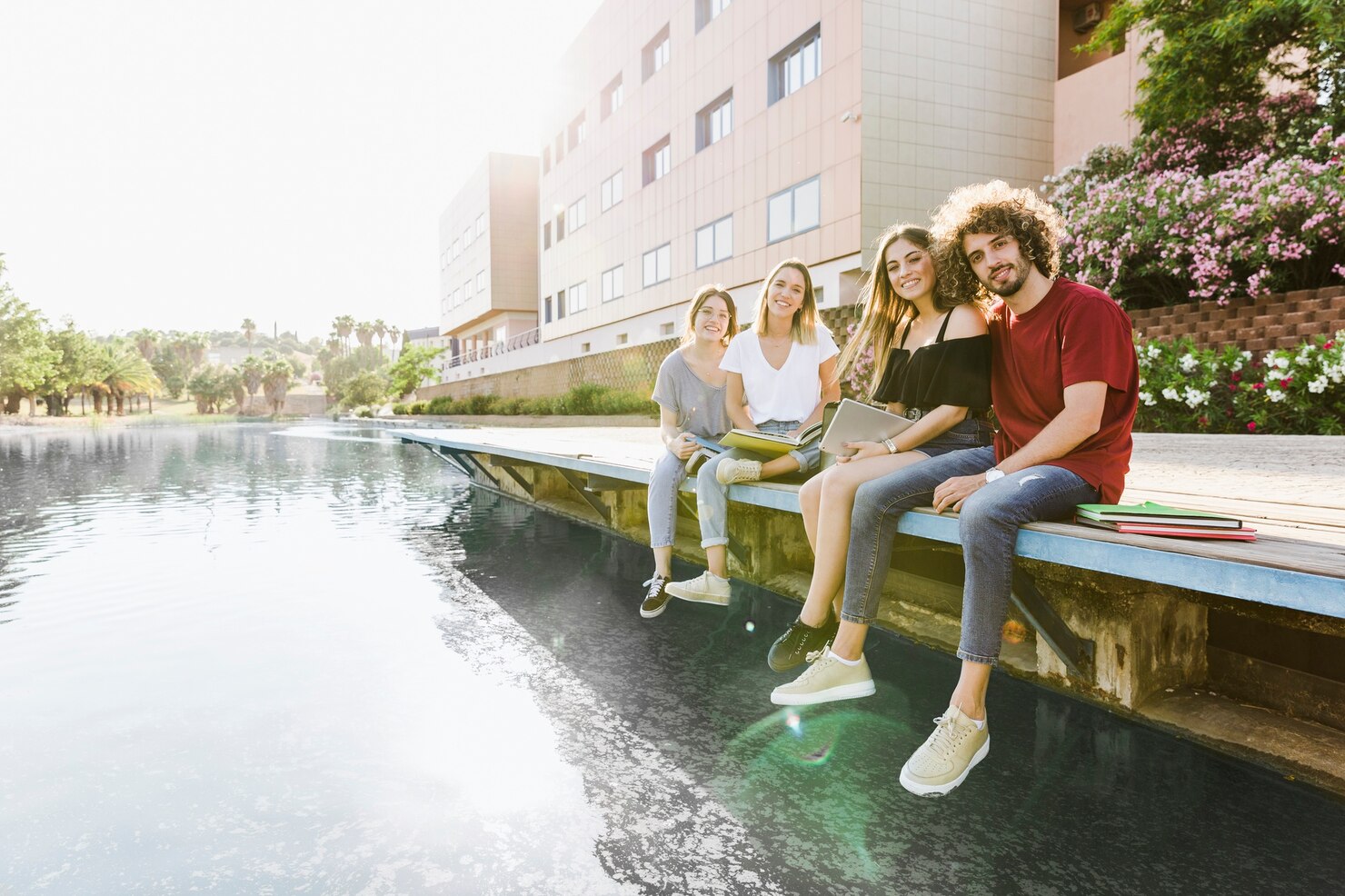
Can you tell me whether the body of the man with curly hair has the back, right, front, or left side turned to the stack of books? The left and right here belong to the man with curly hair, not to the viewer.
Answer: left

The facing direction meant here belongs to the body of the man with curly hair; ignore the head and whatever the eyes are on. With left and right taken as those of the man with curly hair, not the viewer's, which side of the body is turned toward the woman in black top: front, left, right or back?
right

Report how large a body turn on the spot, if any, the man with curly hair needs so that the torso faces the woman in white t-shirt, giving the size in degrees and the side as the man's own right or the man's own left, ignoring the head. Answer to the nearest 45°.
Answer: approximately 90° to the man's own right

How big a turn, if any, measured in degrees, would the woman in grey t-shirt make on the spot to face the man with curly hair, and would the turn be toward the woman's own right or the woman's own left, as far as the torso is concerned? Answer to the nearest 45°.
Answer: approximately 45° to the woman's own left

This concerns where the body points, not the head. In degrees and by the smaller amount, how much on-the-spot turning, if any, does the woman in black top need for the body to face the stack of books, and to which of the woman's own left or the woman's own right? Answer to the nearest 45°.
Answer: approximately 90° to the woman's own left

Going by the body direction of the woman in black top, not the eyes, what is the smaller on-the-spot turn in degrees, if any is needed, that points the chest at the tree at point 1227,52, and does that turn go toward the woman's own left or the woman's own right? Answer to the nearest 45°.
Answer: approximately 180°

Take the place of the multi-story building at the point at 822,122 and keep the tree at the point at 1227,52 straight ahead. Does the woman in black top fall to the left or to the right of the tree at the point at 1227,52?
right

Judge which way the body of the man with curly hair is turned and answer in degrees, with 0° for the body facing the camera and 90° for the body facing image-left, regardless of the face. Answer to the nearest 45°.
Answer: approximately 45°

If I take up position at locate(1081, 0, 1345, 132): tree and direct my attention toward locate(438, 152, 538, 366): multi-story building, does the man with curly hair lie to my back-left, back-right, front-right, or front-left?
back-left

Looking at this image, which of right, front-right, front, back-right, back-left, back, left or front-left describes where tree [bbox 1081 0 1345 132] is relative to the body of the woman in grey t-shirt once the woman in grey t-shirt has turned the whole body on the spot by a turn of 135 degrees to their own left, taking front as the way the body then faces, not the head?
front

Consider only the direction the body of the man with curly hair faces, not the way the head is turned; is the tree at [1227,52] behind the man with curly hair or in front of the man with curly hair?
behind

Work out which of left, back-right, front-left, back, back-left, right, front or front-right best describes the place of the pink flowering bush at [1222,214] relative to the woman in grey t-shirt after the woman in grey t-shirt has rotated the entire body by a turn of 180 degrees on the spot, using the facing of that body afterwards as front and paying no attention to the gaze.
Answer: front-right
